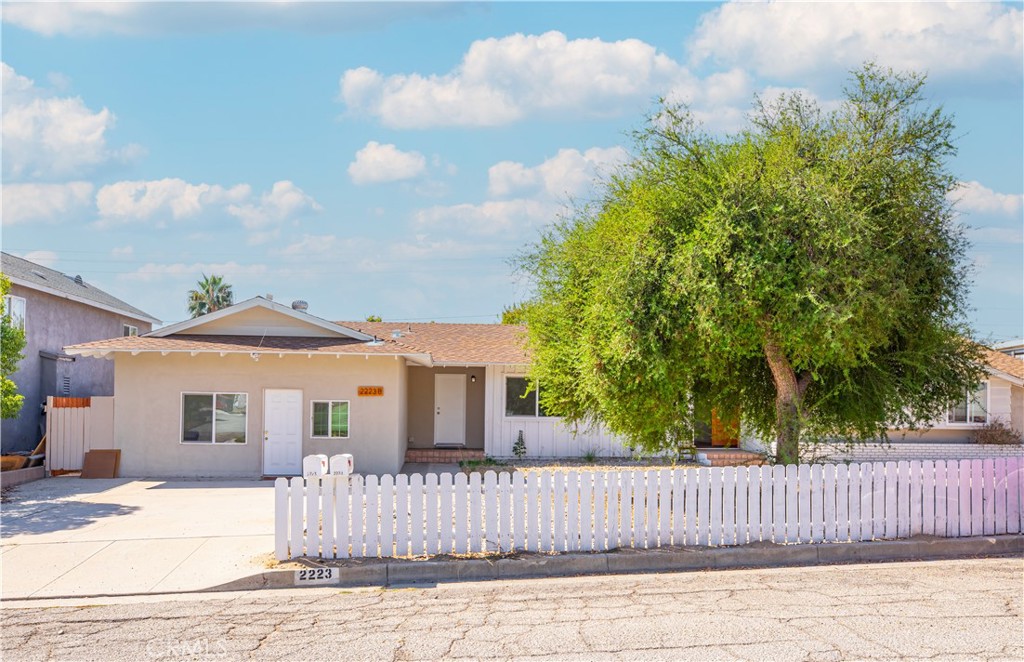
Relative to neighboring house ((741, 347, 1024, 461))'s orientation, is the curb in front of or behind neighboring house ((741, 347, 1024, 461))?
in front

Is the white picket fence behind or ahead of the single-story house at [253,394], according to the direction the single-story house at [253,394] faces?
ahead

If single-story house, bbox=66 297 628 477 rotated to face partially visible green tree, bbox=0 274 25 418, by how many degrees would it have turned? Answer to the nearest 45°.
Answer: approximately 45° to its right

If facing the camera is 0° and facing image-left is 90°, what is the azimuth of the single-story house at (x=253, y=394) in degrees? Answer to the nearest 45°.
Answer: approximately 0°

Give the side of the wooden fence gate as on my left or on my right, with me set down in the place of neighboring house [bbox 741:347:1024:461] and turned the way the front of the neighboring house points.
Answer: on my right

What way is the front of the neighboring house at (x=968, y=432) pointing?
toward the camera

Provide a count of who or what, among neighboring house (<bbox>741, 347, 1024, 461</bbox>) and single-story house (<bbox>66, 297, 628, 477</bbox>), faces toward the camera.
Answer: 2

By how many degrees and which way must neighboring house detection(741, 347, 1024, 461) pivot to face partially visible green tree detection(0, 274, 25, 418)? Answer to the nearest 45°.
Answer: approximately 45° to its right

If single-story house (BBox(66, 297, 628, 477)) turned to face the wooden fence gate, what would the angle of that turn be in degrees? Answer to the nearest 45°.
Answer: approximately 90° to its right
